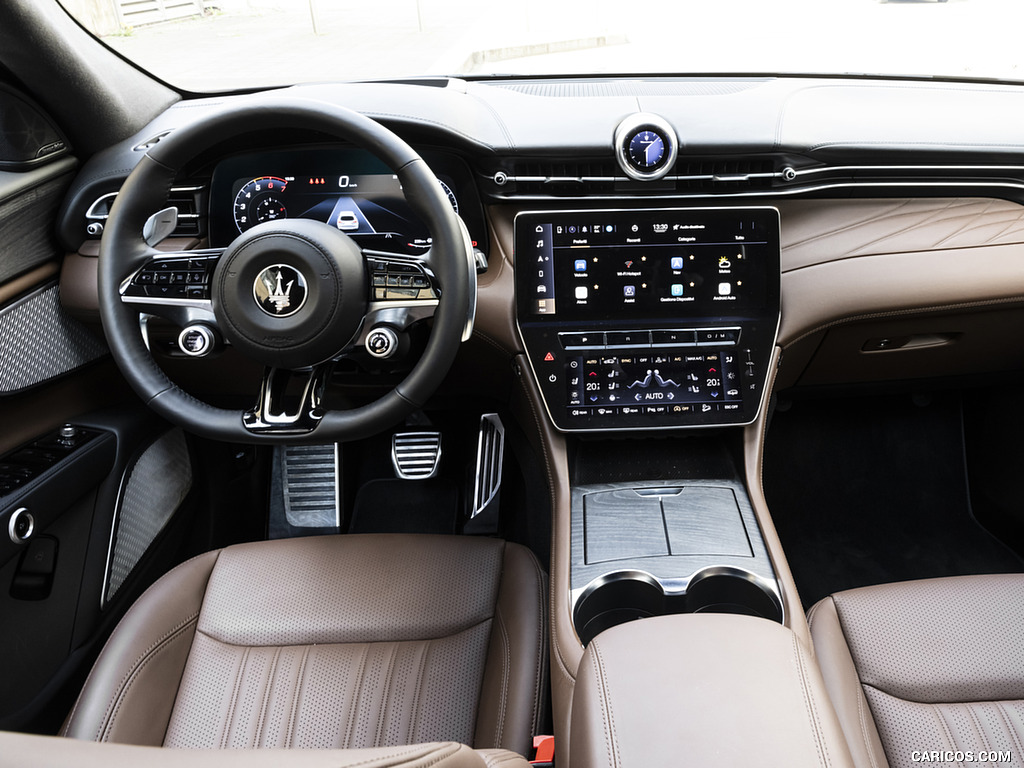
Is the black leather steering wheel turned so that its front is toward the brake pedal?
no

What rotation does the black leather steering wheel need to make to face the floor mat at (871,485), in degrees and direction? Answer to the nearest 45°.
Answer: approximately 90° to its left

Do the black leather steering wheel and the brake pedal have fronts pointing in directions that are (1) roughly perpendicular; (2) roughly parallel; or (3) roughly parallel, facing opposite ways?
roughly parallel

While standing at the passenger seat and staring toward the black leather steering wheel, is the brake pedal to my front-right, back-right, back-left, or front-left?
front-right

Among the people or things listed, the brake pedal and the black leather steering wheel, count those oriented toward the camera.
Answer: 2

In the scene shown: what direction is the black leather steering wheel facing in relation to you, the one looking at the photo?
facing the viewer

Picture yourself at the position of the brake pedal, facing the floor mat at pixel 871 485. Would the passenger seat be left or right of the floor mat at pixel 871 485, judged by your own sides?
right

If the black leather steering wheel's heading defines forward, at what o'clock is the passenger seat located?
The passenger seat is roughly at 10 o'clock from the black leather steering wheel.

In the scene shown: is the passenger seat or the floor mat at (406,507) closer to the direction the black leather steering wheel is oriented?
the passenger seat

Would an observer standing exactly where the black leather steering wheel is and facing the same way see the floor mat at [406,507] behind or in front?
behind

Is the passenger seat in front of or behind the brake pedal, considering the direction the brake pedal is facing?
in front

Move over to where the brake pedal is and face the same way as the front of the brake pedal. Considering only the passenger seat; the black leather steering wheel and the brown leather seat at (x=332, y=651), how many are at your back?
0

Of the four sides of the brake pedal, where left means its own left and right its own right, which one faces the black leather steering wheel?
front
